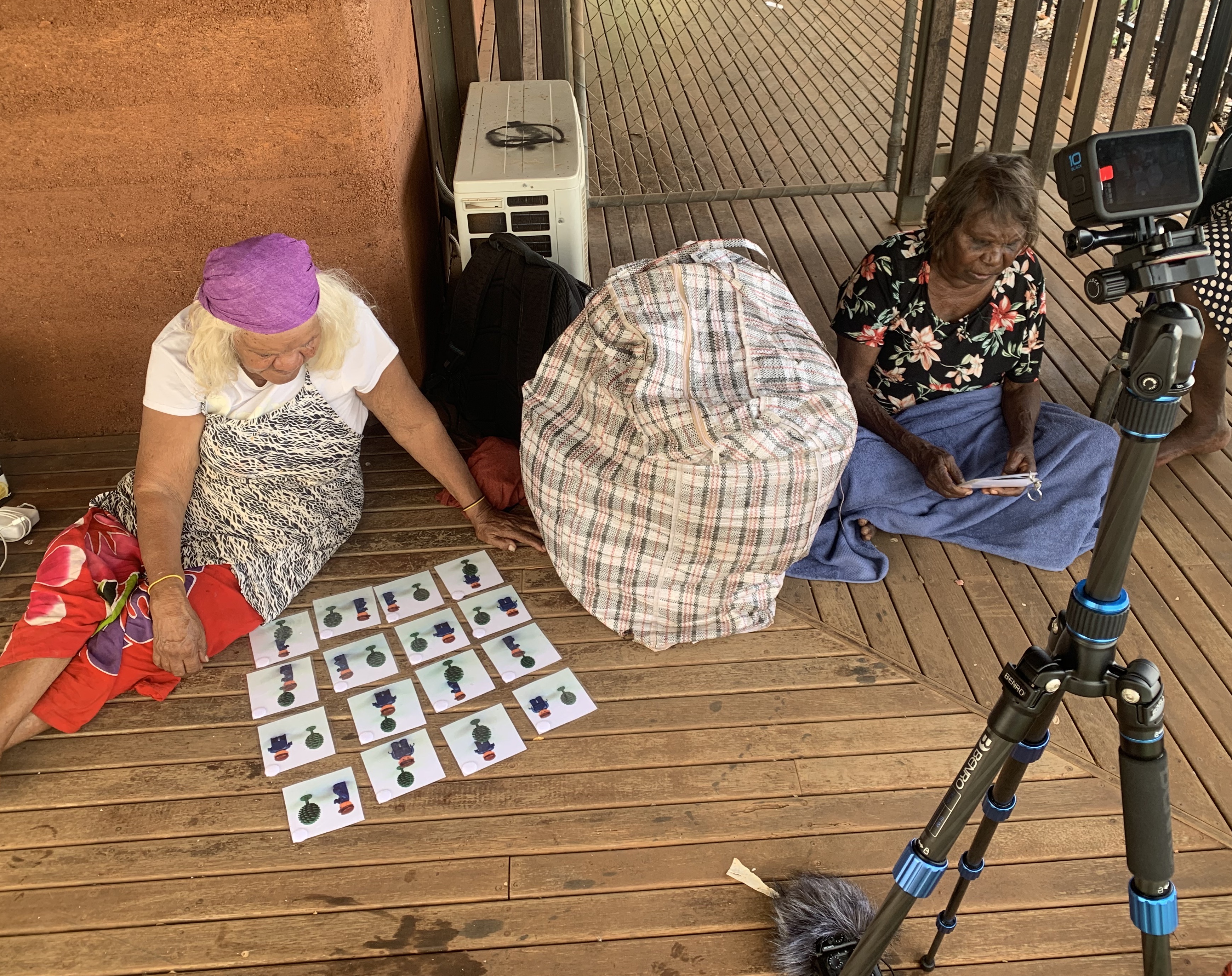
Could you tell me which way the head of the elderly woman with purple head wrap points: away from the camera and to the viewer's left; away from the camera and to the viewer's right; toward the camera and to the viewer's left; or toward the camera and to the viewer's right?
toward the camera and to the viewer's right

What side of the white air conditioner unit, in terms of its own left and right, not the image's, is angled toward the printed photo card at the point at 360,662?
right

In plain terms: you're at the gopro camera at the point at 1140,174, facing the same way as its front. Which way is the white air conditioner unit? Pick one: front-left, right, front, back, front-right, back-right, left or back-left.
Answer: front

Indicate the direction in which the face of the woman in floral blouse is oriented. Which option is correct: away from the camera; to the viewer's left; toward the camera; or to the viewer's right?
toward the camera

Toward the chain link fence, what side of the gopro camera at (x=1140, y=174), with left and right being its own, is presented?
front

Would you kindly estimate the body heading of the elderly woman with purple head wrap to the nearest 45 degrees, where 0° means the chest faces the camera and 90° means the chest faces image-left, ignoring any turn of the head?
approximately 0°

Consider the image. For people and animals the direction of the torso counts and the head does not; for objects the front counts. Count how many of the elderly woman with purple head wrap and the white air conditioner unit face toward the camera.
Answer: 1

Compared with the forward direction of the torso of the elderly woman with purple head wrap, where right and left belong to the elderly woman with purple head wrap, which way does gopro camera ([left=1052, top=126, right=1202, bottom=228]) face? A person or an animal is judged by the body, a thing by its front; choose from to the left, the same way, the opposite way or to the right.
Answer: the opposite way

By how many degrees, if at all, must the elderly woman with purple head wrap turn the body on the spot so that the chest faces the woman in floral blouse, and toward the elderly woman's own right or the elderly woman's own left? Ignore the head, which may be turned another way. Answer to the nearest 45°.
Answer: approximately 90° to the elderly woman's own left

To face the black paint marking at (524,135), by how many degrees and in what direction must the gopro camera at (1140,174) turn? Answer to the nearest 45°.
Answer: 0° — it already faces it

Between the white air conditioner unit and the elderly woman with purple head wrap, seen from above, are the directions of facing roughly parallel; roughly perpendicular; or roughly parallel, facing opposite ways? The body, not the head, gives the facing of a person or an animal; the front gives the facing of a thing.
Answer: roughly perpendicular

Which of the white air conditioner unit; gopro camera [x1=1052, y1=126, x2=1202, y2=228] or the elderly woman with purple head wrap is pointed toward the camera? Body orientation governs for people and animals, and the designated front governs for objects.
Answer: the elderly woman with purple head wrap

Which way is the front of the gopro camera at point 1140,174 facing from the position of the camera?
facing away from the viewer and to the left of the viewer
